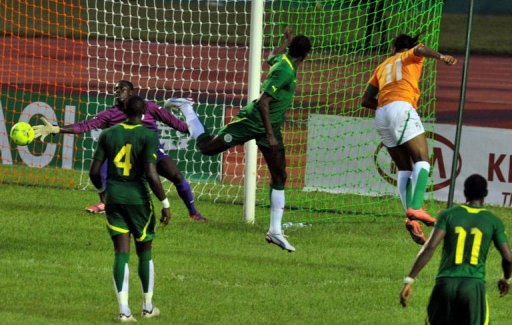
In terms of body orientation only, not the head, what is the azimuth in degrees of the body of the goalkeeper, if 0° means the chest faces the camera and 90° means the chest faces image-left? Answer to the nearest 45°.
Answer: approximately 45°
